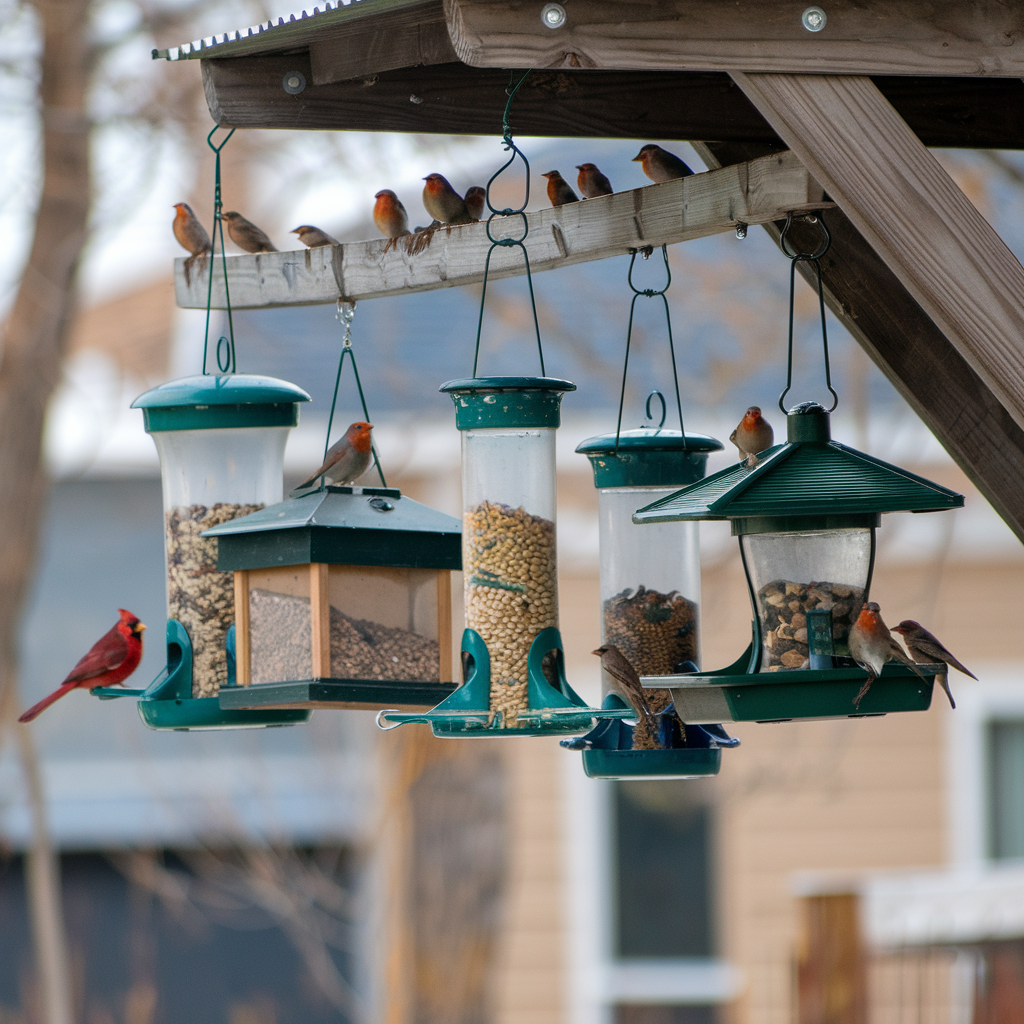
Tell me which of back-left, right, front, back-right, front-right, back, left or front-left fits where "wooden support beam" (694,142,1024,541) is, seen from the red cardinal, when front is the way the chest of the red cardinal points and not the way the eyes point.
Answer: front-right

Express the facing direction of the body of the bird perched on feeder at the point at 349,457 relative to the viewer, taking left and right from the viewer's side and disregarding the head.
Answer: facing to the right of the viewer

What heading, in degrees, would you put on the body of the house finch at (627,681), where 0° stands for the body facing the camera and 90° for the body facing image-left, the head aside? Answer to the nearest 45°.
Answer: approximately 90°

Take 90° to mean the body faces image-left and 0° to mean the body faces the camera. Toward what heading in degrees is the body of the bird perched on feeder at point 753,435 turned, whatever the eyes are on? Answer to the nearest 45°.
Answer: approximately 0°

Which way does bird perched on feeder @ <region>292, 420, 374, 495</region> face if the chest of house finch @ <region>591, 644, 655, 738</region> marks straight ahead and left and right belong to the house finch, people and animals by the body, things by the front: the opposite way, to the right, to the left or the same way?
the opposite way

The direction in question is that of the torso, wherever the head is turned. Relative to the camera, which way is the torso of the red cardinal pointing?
to the viewer's right
